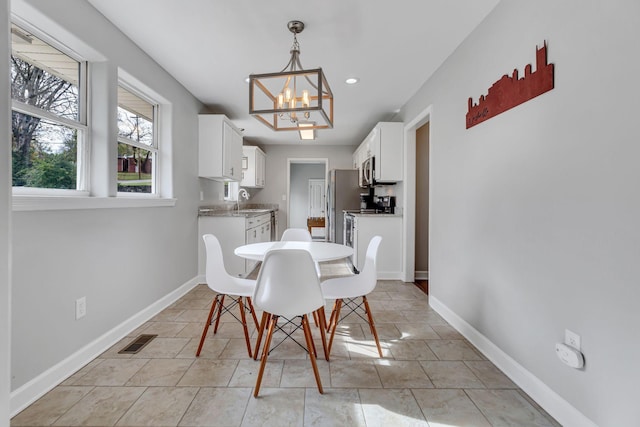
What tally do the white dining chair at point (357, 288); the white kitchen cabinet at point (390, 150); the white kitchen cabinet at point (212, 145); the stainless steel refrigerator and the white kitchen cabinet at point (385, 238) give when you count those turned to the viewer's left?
4

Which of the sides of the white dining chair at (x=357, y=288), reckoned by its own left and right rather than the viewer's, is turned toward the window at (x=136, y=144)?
front

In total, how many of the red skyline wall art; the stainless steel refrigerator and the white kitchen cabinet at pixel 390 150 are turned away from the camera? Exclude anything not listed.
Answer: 0

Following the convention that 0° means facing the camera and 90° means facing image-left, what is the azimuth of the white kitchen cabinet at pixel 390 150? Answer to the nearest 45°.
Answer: approximately 90°

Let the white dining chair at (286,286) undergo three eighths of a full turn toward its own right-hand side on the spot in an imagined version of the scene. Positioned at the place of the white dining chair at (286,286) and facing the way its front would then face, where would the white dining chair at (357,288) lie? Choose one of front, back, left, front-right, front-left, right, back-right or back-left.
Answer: left

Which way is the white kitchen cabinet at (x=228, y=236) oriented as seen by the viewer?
to the viewer's right

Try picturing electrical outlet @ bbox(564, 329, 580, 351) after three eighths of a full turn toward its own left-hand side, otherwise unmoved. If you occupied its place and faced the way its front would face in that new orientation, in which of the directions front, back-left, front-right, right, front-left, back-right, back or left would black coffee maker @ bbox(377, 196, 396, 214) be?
back-left

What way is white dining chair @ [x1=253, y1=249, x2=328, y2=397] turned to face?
away from the camera

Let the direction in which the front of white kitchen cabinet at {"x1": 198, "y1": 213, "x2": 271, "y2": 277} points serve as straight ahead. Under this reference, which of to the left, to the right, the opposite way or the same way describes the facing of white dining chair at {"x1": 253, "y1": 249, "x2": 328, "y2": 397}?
to the left

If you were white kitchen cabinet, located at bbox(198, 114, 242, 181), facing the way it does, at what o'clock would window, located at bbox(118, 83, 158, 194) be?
The window is roughly at 4 o'clock from the white kitchen cabinet.

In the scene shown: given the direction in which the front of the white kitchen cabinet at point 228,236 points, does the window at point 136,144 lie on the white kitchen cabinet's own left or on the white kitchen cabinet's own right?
on the white kitchen cabinet's own right
